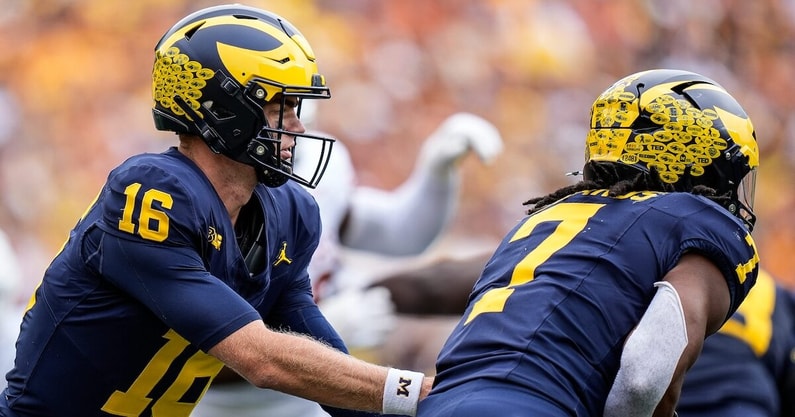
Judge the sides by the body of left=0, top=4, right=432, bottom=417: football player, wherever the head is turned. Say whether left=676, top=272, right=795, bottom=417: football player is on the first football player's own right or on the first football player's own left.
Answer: on the first football player's own left

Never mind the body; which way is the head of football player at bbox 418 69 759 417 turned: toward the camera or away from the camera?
away from the camera

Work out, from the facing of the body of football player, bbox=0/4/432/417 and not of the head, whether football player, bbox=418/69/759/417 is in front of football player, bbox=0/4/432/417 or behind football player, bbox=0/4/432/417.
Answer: in front

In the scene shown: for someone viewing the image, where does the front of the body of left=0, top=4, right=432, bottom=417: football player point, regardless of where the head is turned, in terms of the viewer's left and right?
facing the viewer and to the right of the viewer

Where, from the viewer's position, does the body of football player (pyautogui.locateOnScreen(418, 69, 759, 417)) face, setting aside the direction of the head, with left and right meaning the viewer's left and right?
facing away from the viewer and to the right of the viewer

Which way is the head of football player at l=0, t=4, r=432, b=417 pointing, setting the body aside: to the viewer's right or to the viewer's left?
to the viewer's right

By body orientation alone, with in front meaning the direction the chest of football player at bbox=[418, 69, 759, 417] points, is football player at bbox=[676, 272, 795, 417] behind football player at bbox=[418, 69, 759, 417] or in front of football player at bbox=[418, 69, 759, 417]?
in front

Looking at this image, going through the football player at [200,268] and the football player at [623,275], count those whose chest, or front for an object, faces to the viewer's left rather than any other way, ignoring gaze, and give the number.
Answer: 0
